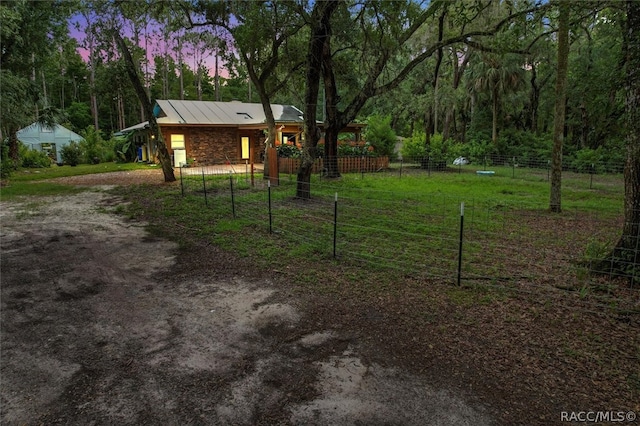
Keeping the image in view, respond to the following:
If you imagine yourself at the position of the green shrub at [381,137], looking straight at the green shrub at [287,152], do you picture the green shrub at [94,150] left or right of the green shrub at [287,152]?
right

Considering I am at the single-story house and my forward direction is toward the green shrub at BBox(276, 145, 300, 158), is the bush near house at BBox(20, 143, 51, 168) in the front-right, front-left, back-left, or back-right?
back-right

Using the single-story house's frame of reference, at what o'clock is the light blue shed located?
The light blue shed is roughly at 4 o'clock from the single-story house.

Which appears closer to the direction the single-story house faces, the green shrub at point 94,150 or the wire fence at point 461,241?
the wire fence

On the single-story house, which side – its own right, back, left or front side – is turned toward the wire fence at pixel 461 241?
front

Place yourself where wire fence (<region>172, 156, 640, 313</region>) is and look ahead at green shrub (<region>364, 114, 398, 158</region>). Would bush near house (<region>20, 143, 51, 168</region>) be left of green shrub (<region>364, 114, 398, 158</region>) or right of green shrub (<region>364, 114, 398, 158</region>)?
left

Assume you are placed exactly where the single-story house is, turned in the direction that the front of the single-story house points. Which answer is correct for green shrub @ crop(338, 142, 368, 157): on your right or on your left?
on your left

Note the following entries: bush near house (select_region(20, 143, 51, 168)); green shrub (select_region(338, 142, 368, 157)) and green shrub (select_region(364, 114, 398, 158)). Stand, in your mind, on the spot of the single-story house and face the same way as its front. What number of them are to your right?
1

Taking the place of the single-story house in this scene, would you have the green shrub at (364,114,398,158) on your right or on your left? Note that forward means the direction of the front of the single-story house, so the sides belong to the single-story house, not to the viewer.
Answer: on your left

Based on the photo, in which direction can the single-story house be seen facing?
toward the camera

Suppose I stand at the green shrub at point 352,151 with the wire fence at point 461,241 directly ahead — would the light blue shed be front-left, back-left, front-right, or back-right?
back-right

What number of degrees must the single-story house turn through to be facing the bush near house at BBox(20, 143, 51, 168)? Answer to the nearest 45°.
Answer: approximately 90° to its right

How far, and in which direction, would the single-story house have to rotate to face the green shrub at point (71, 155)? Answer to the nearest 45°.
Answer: approximately 90° to its right

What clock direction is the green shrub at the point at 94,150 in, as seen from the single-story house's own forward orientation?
The green shrub is roughly at 4 o'clock from the single-story house.
